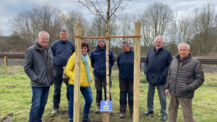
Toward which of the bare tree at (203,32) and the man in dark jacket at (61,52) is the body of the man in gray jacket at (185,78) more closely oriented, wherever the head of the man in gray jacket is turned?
the man in dark jacket

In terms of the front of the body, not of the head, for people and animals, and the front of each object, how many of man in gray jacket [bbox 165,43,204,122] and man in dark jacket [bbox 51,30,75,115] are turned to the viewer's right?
0

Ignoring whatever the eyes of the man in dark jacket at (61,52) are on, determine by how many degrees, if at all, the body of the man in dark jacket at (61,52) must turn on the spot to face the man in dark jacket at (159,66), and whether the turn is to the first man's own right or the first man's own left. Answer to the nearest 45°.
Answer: approximately 90° to the first man's own left

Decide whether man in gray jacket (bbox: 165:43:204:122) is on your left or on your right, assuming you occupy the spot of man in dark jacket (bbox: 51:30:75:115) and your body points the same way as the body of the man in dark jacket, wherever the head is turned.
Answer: on your left

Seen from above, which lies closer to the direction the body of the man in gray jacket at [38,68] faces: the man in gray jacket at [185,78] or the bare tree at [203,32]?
the man in gray jacket

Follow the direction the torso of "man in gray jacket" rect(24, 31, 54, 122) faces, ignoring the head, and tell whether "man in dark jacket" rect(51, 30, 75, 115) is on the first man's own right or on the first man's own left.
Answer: on the first man's own left

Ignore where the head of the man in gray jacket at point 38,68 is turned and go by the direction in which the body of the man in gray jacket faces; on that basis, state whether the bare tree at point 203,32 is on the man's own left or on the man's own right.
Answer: on the man's own left

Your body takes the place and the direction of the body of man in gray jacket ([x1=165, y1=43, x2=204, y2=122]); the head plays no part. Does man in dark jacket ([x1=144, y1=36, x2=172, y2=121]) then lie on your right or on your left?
on your right

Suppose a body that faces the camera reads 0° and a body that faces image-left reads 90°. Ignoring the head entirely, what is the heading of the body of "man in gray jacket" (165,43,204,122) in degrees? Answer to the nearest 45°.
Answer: approximately 45°

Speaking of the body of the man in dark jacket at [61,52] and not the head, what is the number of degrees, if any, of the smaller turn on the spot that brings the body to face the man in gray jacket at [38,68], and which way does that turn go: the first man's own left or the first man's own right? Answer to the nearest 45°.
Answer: approximately 45° to the first man's own right

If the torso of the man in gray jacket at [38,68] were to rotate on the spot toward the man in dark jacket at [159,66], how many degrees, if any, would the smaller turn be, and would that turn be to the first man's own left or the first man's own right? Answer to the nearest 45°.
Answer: approximately 45° to the first man's own left

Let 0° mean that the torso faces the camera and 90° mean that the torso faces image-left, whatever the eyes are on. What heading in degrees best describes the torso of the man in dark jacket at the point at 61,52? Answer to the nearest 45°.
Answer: approximately 0°

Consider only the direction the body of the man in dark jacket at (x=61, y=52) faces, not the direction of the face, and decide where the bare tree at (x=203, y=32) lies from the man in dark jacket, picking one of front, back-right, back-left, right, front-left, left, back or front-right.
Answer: back-left
